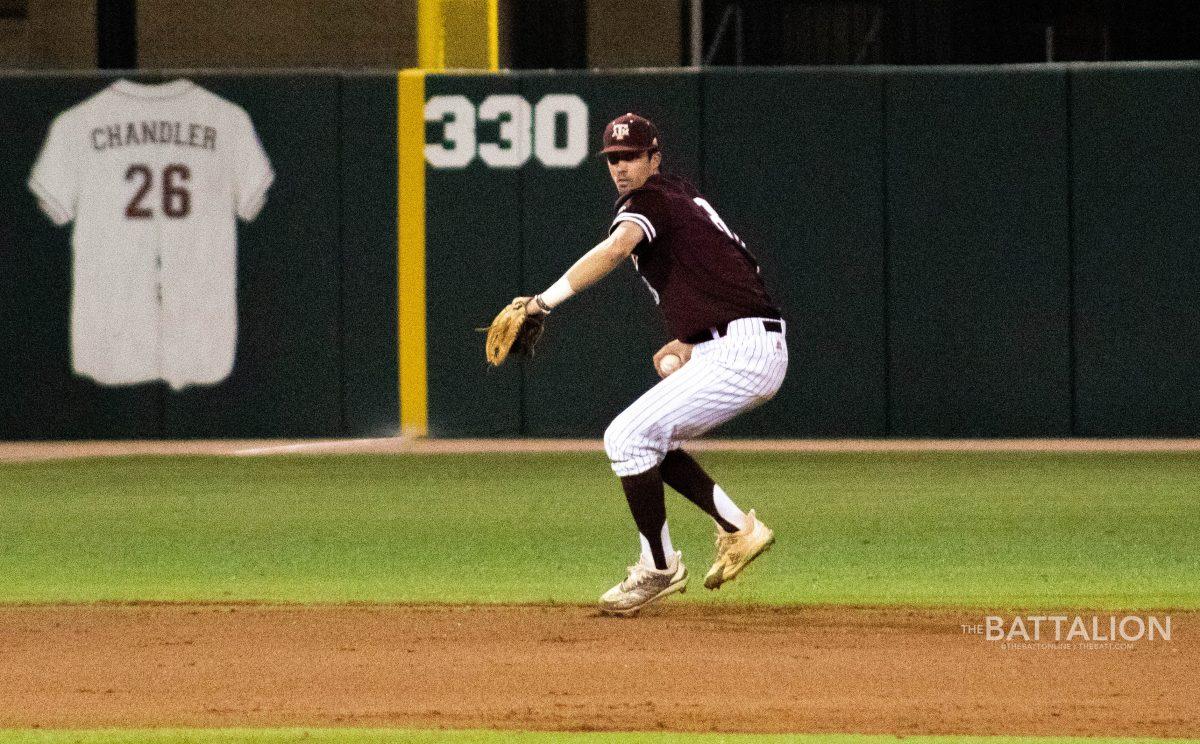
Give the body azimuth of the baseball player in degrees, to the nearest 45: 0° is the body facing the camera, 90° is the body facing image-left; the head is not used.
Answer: approximately 90°

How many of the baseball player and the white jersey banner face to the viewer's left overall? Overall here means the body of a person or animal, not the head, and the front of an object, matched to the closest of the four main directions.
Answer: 1

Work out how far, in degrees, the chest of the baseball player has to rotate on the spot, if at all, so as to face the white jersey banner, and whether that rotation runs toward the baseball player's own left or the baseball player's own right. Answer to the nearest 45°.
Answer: approximately 45° to the baseball player's own right
